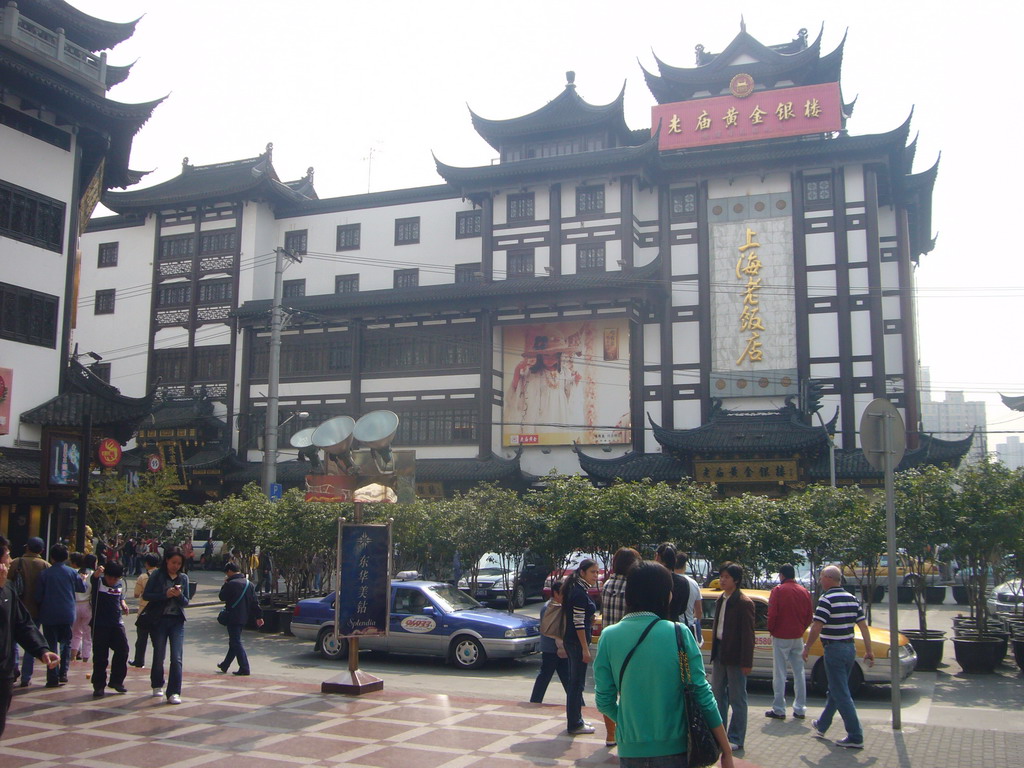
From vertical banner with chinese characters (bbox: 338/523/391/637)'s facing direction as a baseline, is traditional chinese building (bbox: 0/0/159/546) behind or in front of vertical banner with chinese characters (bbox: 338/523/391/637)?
behind

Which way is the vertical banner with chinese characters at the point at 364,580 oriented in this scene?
toward the camera

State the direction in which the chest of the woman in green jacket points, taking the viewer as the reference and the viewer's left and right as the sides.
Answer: facing away from the viewer

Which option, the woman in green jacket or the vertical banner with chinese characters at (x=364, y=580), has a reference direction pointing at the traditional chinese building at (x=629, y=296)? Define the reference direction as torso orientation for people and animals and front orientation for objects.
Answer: the woman in green jacket

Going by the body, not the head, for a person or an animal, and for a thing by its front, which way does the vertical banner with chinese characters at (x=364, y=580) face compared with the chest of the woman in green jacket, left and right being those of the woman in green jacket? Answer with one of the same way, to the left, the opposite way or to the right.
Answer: the opposite way

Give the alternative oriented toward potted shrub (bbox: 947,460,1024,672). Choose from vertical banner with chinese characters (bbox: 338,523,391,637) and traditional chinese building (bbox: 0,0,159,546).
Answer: the traditional chinese building

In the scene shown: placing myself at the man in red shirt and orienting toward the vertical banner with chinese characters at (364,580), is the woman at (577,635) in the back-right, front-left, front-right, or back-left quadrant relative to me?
front-left

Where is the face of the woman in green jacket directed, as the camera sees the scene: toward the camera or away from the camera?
away from the camera

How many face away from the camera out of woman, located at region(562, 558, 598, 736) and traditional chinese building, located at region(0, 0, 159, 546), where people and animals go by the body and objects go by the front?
0
